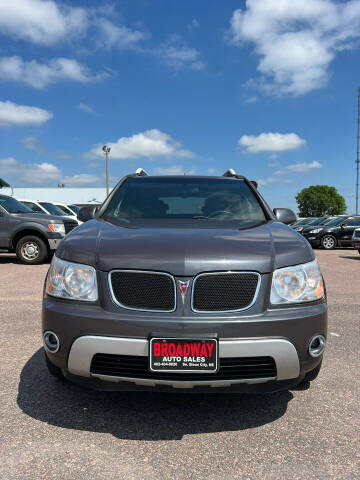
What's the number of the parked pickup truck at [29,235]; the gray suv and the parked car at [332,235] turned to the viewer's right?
1

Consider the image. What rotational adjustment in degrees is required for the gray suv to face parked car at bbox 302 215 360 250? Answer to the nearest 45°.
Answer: approximately 180°

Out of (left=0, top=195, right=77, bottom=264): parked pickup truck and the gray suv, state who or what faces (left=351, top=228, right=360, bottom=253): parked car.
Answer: (left=0, top=195, right=77, bottom=264): parked pickup truck

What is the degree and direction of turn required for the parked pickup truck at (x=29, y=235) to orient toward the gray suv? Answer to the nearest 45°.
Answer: approximately 90° to its right

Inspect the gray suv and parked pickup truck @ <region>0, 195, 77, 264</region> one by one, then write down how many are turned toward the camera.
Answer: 1

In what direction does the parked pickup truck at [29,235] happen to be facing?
to the viewer's right

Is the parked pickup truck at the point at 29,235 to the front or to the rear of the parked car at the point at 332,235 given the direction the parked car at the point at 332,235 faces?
to the front

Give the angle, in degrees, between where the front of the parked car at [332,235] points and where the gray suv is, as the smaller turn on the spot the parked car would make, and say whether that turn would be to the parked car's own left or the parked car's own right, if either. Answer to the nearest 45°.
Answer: approximately 45° to the parked car's own left

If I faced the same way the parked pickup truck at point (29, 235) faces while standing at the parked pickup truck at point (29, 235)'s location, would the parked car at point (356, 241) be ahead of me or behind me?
ahead

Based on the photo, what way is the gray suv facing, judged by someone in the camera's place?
facing the viewer

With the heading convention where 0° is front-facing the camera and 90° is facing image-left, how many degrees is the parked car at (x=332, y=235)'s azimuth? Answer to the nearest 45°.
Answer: approximately 45°

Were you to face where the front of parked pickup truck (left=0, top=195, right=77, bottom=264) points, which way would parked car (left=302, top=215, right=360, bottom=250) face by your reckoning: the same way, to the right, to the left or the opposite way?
the opposite way
